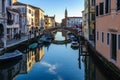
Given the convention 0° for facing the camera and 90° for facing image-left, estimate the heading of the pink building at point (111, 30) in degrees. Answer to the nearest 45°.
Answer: approximately 90°

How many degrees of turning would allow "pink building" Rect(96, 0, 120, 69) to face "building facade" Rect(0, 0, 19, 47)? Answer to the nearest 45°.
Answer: approximately 45° to its right
